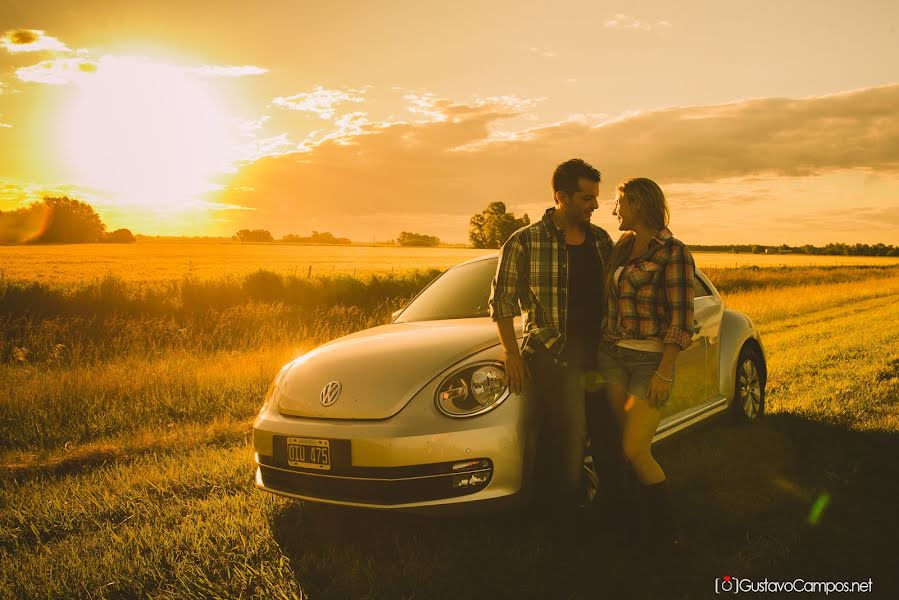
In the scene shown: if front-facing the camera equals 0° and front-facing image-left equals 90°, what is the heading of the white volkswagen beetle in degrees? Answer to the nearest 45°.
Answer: approximately 45°

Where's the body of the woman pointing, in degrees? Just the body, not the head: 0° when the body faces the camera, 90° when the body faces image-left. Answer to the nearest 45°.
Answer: approximately 45°

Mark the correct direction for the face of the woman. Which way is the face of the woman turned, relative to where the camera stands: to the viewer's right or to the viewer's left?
to the viewer's left

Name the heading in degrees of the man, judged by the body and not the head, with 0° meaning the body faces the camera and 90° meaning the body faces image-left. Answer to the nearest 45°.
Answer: approximately 315°

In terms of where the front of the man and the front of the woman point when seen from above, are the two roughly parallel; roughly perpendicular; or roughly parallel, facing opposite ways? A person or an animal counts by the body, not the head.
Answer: roughly perpendicular
